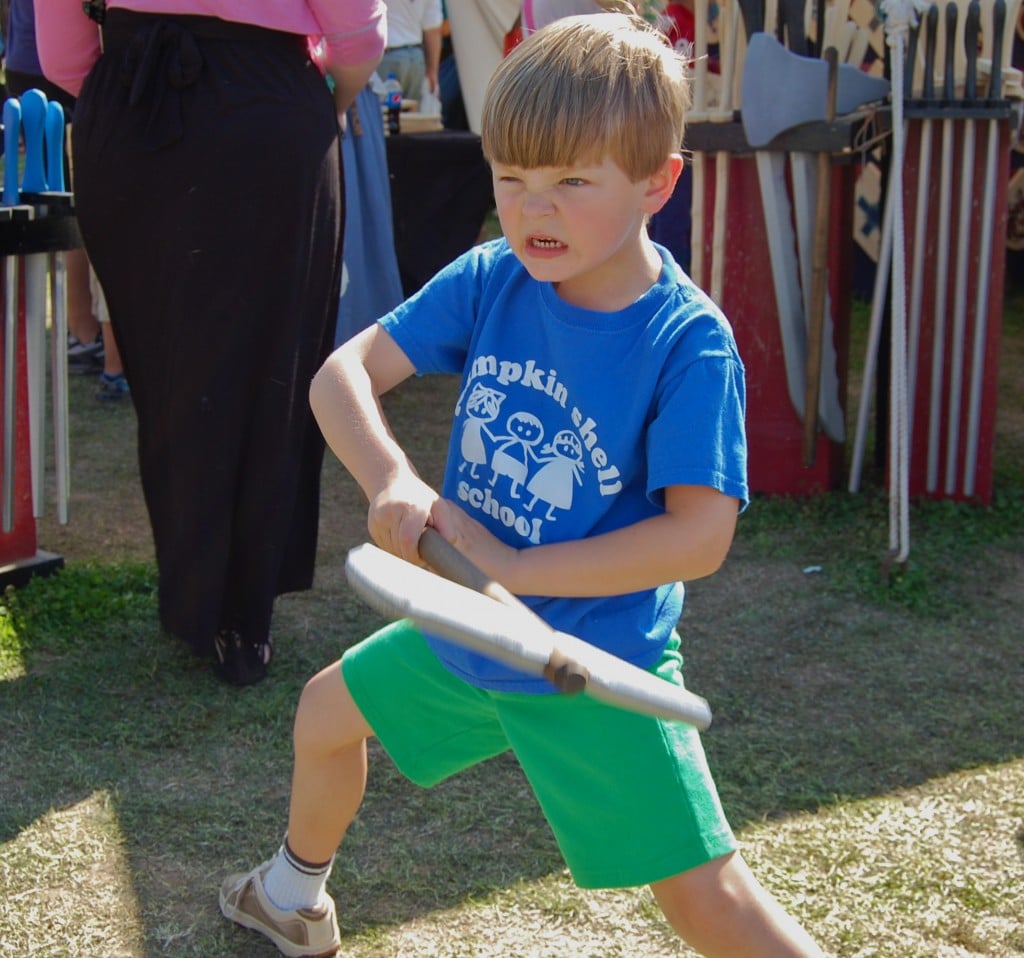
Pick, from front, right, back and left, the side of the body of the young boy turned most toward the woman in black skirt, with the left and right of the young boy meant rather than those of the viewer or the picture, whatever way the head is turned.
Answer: right

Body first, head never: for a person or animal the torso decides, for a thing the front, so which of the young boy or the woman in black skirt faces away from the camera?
the woman in black skirt

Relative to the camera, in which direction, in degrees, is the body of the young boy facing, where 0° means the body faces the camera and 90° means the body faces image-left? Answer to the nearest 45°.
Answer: approximately 45°

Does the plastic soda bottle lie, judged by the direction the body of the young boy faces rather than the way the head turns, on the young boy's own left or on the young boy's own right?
on the young boy's own right

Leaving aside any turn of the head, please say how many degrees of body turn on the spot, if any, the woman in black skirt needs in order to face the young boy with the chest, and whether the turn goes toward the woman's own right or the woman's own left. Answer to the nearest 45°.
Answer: approximately 180°

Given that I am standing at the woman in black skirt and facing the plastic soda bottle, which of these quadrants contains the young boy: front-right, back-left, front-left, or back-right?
back-right

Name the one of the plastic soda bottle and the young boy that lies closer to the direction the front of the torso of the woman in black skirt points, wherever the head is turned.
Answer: the plastic soda bottle

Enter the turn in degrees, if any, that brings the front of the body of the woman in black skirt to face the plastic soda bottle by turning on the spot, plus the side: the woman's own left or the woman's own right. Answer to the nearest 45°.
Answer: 0° — they already face it

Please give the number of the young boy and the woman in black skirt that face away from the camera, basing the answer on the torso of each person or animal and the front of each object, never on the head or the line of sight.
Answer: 1

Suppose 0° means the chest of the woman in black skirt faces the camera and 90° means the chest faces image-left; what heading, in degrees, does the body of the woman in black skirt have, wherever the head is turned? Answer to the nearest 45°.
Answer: approximately 180°
